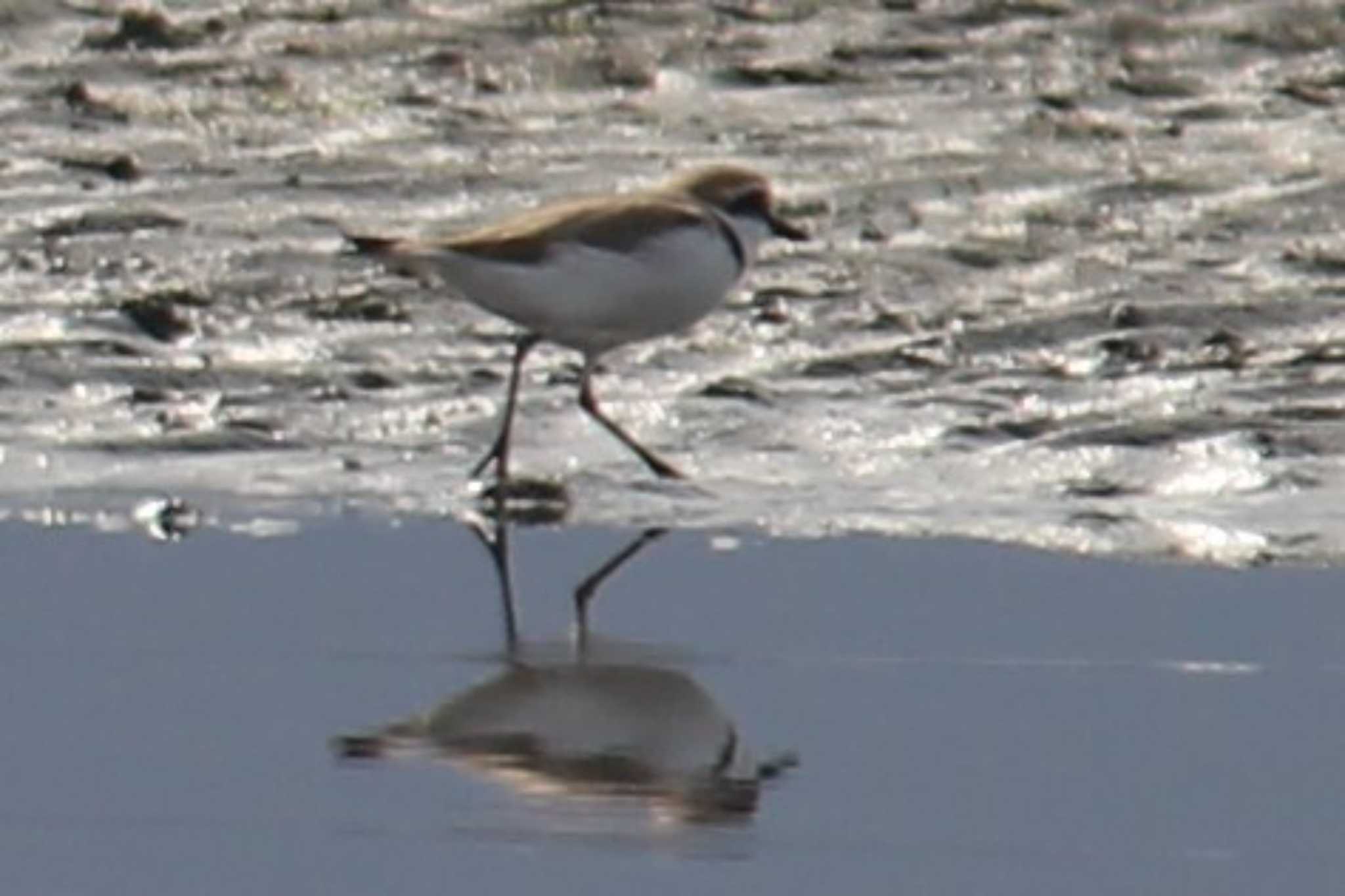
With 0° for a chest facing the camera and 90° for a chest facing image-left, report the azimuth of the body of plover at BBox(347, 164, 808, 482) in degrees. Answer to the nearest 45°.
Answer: approximately 270°
